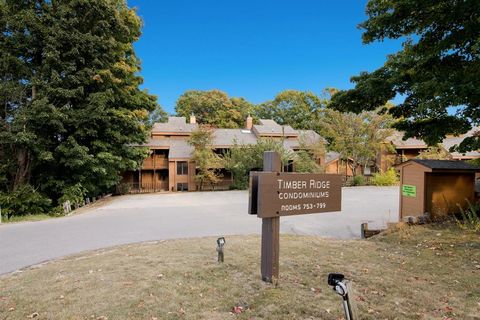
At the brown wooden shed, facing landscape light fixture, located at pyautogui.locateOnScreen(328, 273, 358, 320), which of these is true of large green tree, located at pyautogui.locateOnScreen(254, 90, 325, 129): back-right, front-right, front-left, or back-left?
back-right

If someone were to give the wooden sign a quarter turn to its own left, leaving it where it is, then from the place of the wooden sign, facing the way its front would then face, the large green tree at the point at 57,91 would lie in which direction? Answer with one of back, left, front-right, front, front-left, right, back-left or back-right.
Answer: left

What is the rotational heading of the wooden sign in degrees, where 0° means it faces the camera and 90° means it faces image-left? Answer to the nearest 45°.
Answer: approximately 315°

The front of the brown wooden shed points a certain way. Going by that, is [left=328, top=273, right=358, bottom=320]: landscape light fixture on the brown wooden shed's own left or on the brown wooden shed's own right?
on the brown wooden shed's own right

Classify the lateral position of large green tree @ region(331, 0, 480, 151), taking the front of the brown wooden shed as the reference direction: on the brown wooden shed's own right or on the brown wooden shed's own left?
on the brown wooden shed's own right

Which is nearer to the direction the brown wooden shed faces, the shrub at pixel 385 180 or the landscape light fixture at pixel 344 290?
the landscape light fixture

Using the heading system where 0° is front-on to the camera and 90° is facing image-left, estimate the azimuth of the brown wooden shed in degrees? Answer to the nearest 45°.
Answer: approximately 315°

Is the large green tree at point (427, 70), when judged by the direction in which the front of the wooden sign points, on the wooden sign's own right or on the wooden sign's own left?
on the wooden sign's own left

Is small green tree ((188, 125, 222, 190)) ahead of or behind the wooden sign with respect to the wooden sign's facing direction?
behind
